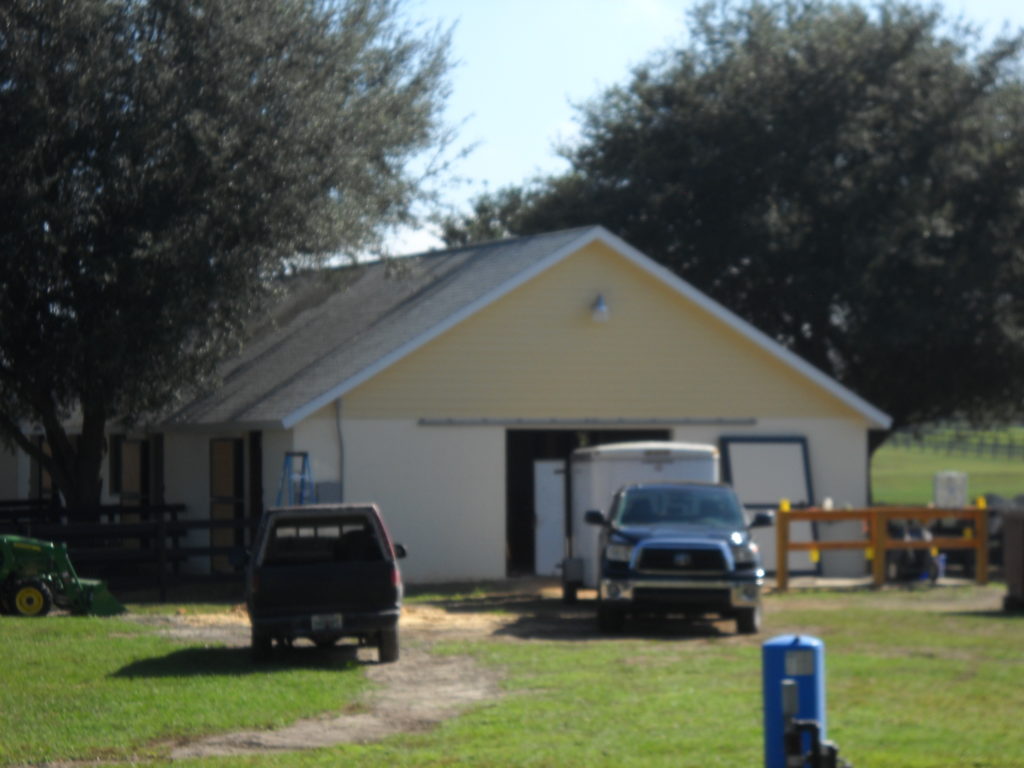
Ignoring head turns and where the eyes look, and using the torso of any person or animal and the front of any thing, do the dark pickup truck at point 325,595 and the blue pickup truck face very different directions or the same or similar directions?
very different directions

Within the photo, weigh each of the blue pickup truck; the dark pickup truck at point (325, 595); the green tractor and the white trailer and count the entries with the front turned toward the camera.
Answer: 2

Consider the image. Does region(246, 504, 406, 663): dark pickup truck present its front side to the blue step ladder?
yes

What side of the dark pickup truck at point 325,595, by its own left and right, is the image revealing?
back

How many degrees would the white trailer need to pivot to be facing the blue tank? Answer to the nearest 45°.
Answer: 0° — it already faces it

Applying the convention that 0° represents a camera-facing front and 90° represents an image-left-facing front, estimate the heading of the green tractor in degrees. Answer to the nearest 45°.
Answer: approximately 270°

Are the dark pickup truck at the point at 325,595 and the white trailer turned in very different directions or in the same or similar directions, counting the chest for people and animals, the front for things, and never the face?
very different directions

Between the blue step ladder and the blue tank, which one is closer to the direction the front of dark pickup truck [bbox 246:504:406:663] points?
the blue step ladder

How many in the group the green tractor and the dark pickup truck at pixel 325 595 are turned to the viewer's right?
1

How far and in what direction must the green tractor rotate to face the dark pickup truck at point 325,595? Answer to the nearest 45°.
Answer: approximately 45° to its right

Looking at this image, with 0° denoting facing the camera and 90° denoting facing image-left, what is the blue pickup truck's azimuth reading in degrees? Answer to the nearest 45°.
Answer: approximately 0°

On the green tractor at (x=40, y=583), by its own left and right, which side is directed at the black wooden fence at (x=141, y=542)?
left

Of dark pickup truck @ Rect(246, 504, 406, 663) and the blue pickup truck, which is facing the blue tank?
the blue pickup truck
